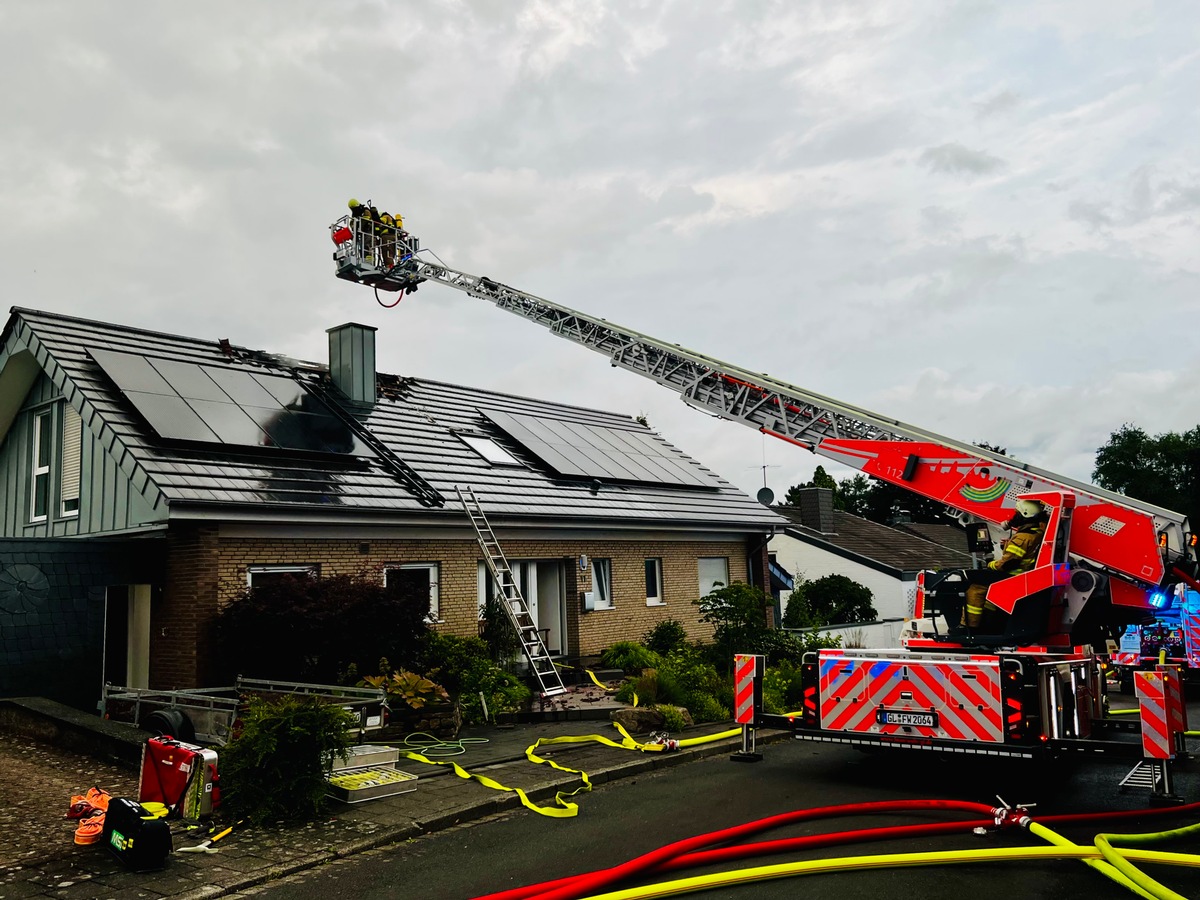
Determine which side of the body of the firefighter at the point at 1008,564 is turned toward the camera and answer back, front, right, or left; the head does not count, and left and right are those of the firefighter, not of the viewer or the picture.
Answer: left

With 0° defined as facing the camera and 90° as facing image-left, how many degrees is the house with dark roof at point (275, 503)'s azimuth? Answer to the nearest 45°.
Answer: approximately 315°

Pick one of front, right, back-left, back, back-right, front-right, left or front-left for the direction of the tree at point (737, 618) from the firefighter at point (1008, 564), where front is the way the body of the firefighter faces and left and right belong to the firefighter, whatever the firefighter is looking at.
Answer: front-right

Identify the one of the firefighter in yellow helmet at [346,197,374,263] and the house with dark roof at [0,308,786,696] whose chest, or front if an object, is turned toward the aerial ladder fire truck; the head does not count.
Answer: the house with dark roof

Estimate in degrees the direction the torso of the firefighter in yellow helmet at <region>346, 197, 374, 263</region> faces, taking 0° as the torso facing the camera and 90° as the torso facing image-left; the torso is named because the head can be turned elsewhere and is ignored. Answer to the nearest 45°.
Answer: approximately 90°

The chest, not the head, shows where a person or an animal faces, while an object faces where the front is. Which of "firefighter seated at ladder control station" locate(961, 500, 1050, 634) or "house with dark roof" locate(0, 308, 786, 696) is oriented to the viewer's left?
the firefighter seated at ladder control station

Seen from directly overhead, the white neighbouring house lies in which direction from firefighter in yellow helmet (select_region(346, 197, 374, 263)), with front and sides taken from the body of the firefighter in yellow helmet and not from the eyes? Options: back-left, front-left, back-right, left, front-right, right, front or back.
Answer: back-right

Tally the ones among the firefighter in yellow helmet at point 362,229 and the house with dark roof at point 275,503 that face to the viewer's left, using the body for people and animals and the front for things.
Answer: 1

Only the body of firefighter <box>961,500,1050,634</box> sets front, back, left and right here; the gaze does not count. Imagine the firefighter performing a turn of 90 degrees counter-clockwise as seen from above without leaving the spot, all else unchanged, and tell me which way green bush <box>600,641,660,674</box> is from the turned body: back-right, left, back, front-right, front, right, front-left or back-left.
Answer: back-right

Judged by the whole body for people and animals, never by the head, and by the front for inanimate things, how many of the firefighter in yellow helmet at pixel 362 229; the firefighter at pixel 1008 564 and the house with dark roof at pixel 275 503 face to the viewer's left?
2

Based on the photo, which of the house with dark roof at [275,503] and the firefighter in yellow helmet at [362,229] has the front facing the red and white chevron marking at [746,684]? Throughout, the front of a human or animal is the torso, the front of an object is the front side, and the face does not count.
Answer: the house with dark roof
